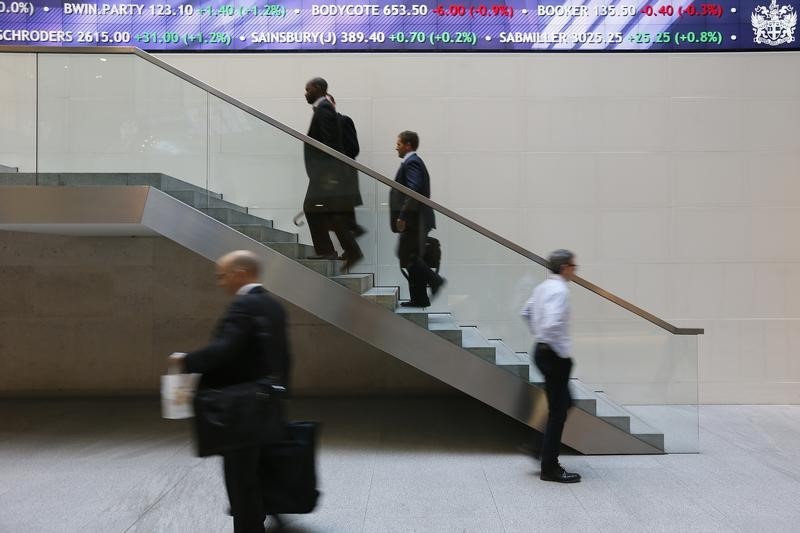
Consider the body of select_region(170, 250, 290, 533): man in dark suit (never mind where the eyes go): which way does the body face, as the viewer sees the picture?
to the viewer's left

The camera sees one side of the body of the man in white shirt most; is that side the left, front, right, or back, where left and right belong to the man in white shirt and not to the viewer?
right

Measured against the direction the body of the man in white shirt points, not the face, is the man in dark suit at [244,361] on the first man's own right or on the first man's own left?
on the first man's own right

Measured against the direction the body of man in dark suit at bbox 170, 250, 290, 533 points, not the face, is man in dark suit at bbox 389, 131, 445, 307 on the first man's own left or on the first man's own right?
on the first man's own right

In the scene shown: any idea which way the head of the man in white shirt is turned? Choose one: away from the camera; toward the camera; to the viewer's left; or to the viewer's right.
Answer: to the viewer's right

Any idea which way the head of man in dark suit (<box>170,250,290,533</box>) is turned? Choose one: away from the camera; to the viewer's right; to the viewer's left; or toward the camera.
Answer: to the viewer's left

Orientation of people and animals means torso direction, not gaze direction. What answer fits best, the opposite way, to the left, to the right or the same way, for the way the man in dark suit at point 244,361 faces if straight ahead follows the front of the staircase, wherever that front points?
the opposite way

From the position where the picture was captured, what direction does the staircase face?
facing to the right of the viewer
